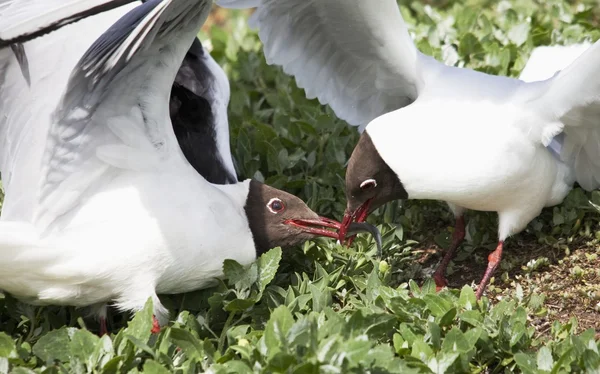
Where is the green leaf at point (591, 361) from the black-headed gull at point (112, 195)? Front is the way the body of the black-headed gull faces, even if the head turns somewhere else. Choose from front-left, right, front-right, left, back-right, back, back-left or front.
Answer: front-right

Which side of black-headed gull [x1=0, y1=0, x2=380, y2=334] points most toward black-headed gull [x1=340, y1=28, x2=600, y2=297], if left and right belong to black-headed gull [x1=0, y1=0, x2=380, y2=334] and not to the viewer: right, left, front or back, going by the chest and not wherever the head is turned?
front

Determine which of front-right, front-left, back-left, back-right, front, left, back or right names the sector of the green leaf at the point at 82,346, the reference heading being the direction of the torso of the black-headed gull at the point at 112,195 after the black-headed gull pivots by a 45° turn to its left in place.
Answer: back

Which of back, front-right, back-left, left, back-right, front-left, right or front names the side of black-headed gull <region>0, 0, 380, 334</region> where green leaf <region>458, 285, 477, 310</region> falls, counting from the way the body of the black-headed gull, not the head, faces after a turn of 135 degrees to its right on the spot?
left

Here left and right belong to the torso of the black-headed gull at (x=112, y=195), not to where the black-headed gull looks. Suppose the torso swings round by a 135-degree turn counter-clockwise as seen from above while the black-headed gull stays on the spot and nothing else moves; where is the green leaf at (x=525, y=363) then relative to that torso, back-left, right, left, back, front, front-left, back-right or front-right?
back

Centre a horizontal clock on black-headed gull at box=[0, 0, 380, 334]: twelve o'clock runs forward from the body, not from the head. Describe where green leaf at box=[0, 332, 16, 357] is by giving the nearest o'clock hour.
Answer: The green leaf is roughly at 5 o'clock from the black-headed gull.

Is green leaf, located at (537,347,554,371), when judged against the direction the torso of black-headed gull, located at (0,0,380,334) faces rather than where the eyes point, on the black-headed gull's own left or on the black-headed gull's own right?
on the black-headed gull's own right

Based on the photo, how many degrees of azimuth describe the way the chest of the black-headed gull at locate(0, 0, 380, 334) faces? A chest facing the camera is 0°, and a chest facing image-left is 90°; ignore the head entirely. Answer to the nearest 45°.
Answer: approximately 270°

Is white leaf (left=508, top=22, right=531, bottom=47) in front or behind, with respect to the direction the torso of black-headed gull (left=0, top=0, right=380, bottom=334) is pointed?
in front

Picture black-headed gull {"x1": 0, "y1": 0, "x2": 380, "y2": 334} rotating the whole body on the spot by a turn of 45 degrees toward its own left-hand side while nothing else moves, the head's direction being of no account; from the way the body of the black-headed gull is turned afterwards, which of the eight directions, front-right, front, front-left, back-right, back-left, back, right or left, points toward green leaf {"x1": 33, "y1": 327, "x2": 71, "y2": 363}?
back

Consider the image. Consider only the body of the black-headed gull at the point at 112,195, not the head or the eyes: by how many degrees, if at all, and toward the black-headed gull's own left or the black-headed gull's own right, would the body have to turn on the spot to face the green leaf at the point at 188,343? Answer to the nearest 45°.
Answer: approximately 90° to the black-headed gull's own right
